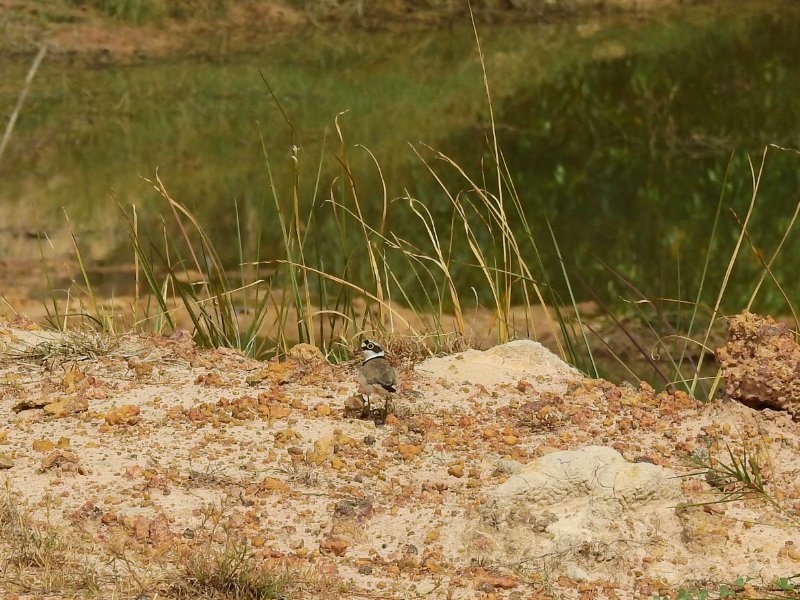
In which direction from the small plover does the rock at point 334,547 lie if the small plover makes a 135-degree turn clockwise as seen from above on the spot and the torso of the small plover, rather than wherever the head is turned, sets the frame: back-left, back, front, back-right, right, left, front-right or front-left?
right

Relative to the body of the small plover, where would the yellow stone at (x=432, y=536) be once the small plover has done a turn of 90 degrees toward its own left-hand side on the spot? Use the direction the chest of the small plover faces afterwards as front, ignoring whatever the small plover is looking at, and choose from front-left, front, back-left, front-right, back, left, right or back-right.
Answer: front-left

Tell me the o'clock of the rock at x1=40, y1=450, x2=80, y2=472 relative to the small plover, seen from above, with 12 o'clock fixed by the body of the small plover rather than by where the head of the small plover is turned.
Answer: The rock is roughly at 10 o'clock from the small plover.

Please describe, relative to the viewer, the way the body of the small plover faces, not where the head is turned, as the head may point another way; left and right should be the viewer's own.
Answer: facing away from the viewer and to the left of the viewer

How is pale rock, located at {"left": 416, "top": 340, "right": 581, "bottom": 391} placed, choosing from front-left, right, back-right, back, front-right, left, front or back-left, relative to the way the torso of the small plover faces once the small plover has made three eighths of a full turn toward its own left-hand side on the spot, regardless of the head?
back-left

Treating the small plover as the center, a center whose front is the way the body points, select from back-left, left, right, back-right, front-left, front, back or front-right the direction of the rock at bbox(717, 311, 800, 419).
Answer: back-right

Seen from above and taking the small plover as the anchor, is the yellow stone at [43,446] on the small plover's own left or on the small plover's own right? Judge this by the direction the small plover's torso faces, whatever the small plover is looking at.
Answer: on the small plover's own left
